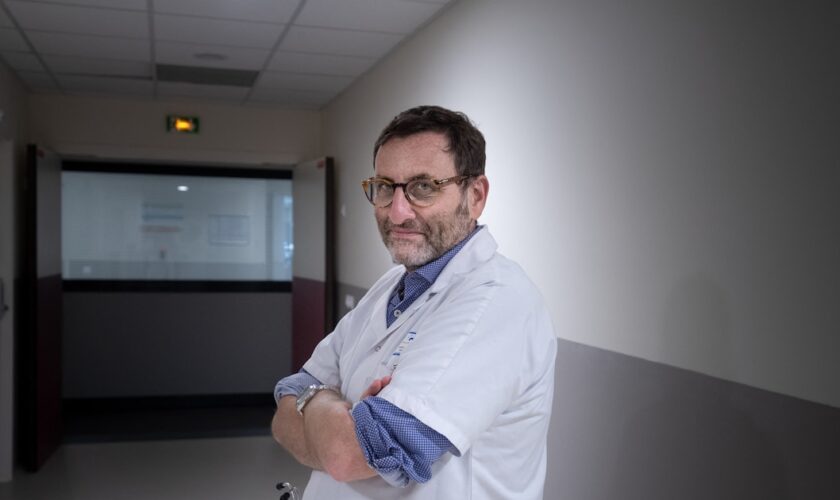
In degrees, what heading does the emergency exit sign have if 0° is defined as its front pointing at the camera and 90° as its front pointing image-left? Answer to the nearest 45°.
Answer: approximately 0°

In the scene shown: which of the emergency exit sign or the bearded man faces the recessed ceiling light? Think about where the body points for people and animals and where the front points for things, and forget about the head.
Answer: the emergency exit sign

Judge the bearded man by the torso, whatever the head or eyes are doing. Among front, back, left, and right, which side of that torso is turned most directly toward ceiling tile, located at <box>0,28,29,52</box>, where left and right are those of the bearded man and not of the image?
right

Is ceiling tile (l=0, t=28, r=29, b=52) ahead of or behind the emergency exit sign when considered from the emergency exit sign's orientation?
ahead

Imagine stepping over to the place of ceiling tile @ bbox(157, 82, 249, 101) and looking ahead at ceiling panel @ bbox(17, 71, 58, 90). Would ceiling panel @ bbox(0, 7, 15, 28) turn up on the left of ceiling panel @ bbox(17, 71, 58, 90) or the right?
left
